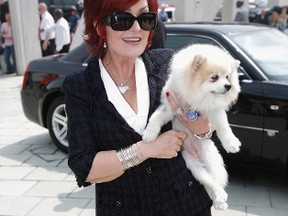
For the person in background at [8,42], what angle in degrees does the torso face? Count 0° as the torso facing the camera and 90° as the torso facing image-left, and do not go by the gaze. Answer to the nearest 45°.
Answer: approximately 315°

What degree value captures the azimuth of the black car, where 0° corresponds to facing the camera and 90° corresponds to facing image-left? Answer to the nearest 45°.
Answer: approximately 315°

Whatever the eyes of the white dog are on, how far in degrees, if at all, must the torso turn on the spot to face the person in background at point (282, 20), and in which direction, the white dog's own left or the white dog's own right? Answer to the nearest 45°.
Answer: approximately 135° to the white dog's own left

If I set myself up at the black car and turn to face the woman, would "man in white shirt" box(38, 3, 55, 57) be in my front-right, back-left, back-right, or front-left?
back-right

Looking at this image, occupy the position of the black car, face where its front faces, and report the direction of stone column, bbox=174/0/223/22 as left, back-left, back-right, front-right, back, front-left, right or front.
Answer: back-left

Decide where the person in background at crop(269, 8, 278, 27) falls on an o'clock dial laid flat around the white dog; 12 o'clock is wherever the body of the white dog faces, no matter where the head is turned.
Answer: The person in background is roughly at 8 o'clock from the white dog.

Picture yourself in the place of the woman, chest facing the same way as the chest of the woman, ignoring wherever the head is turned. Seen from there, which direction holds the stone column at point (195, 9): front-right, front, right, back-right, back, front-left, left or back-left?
back-left

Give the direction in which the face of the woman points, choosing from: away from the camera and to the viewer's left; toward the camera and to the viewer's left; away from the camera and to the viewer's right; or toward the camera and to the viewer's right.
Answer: toward the camera and to the viewer's right
